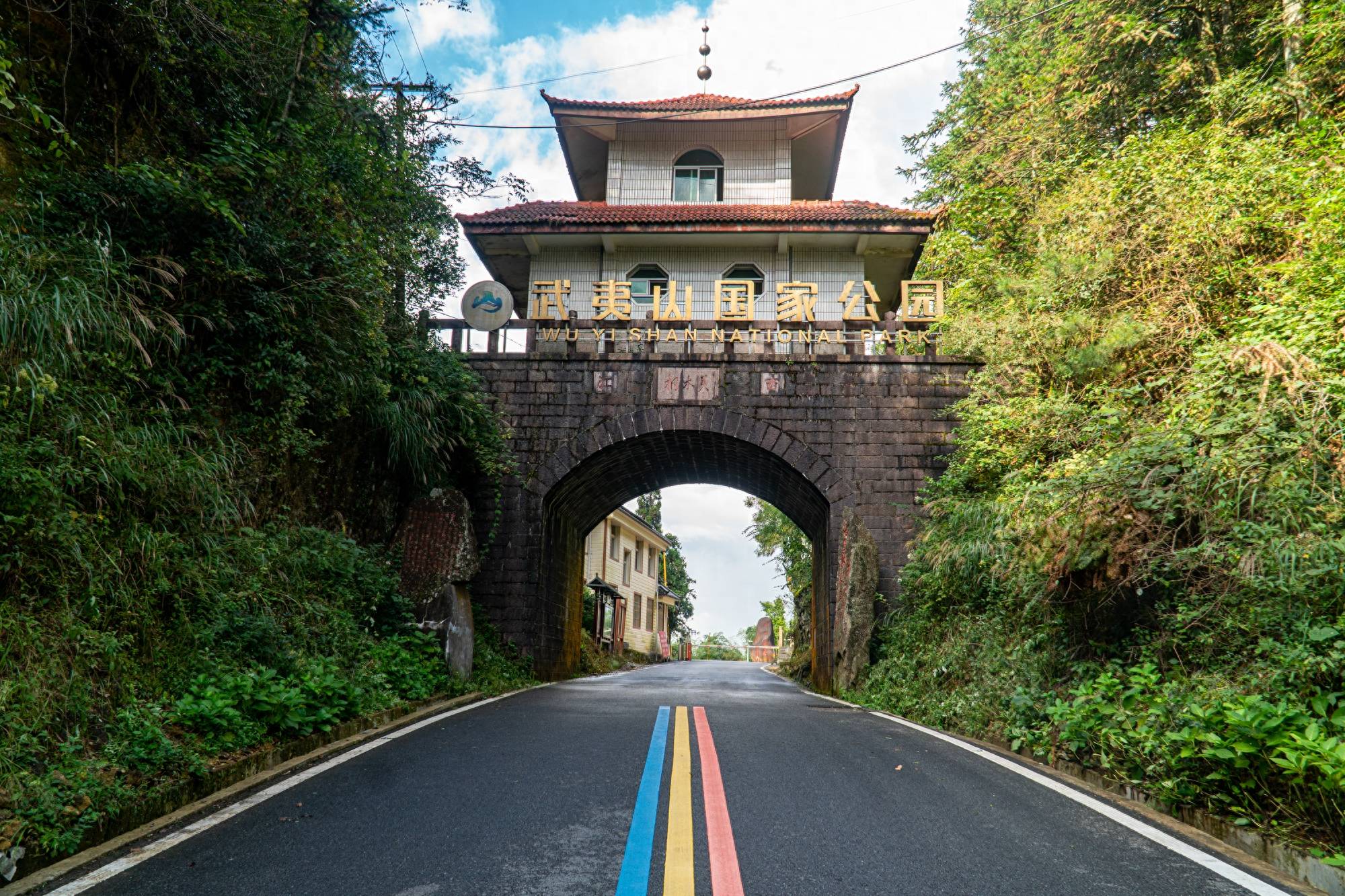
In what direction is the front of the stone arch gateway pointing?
toward the camera

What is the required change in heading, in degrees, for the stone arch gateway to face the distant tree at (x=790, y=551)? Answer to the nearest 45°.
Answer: approximately 180°

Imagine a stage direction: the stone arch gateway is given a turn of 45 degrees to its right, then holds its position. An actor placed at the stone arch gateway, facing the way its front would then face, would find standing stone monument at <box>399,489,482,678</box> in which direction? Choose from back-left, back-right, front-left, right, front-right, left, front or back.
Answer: front

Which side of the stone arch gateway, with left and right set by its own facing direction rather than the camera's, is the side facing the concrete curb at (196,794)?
front

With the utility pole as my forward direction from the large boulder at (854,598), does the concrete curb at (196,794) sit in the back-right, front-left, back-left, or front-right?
front-left

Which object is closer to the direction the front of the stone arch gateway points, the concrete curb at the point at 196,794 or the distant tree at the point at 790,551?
the concrete curb

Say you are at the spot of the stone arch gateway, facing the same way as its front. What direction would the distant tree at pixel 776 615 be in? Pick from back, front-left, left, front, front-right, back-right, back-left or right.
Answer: back

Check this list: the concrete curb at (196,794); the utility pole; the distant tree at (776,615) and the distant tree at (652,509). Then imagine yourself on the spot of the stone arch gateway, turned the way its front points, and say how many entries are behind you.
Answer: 2

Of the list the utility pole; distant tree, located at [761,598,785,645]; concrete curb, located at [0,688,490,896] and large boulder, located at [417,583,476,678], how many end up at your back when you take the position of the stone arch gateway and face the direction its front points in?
1
